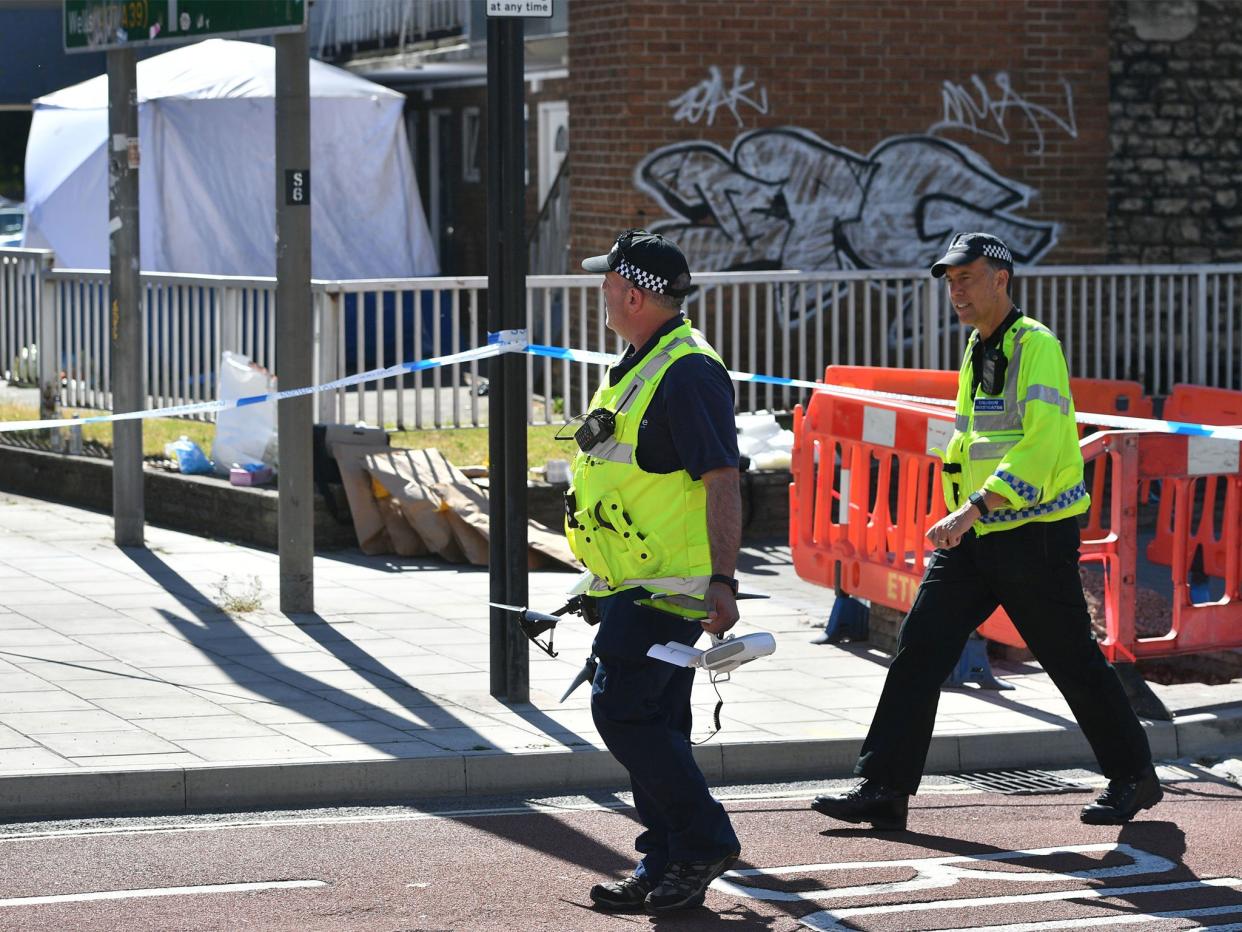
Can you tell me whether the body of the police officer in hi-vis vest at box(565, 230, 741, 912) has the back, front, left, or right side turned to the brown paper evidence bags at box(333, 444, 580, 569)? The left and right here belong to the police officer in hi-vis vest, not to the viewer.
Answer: right

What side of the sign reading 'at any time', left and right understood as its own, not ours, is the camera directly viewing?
front

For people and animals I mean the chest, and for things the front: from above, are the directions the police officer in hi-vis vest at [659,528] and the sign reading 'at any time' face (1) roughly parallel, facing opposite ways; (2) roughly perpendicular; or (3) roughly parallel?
roughly perpendicular

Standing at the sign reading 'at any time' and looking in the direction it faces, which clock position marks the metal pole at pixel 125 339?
The metal pole is roughly at 5 o'clock from the sign reading 'at any time'.

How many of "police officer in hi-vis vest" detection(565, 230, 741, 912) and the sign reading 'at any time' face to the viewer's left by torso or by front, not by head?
1

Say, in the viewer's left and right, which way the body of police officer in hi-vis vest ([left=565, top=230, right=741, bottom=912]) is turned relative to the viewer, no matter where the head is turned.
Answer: facing to the left of the viewer

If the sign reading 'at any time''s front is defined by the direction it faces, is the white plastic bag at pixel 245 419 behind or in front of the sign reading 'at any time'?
behind

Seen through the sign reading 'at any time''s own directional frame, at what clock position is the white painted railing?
The white painted railing is roughly at 6 o'clock from the sign reading 'at any time'.

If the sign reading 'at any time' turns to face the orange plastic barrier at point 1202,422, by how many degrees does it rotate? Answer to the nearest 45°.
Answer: approximately 135° to its left

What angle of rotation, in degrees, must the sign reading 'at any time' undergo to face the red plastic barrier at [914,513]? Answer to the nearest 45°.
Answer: approximately 135° to its left
